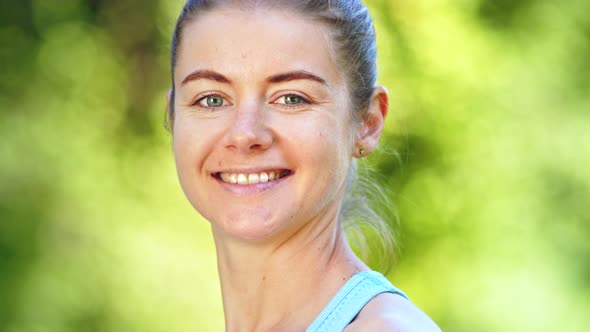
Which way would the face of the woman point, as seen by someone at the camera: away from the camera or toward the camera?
toward the camera

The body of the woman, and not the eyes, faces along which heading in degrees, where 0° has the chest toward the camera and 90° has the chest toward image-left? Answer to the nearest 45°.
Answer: approximately 45°
